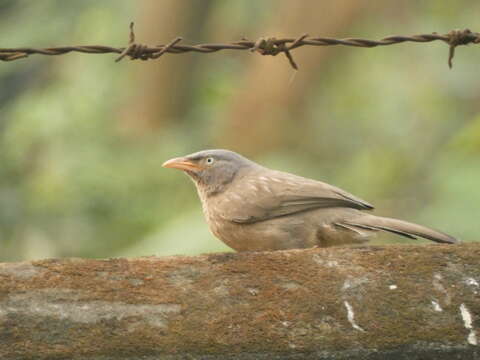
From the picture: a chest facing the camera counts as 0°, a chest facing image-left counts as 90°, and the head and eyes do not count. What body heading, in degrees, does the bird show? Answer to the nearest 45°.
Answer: approximately 90°
